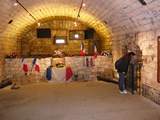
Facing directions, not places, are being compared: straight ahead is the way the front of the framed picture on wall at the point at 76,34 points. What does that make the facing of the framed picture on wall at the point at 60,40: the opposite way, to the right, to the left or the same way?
the same way

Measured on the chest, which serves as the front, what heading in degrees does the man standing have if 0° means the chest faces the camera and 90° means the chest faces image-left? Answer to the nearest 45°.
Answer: approximately 270°

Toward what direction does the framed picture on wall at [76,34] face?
toward the camera

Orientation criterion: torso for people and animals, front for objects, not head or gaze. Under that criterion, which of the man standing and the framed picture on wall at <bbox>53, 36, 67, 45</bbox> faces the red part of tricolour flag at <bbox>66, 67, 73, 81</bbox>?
the framed picture on wall

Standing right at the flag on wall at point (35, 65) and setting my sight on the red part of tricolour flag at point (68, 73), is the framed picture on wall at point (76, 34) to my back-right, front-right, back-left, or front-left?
front-left

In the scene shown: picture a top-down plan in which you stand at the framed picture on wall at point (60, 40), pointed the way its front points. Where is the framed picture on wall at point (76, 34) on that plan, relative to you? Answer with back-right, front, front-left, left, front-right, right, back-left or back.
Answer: left

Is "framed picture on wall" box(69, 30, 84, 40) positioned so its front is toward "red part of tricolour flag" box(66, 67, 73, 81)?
yes

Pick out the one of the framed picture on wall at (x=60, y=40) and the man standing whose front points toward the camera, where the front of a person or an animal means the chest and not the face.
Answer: the framed picture on wall

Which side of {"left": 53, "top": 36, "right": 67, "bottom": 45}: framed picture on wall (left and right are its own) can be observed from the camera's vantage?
front

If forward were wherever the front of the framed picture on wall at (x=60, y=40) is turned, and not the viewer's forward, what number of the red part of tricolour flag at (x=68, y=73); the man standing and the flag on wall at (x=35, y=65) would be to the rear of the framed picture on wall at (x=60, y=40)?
0

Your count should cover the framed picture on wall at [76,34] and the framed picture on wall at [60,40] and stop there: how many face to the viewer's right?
0

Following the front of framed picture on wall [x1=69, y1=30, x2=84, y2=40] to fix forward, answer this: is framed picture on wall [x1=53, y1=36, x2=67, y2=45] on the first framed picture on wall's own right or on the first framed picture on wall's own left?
on the first framed picture on wall's own right
